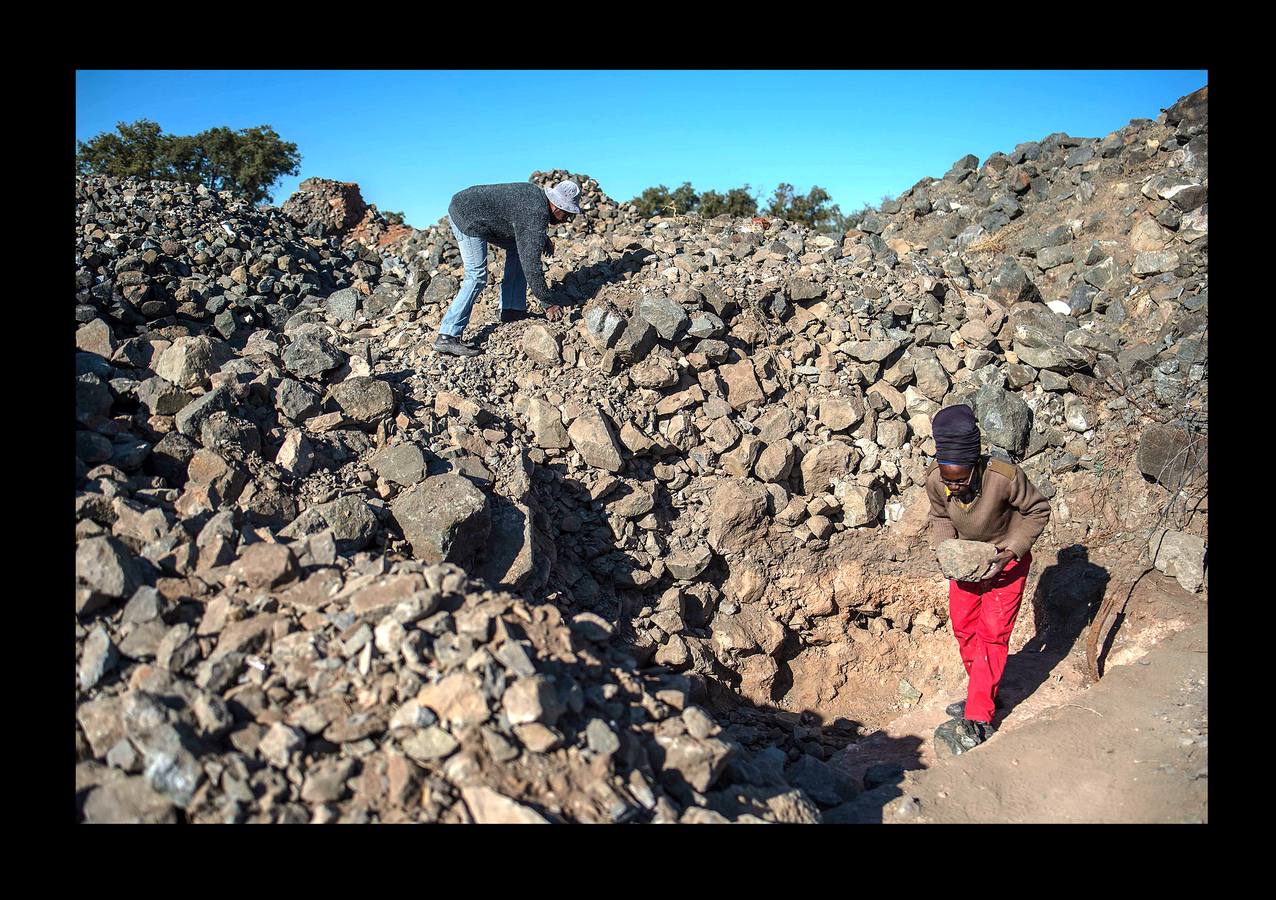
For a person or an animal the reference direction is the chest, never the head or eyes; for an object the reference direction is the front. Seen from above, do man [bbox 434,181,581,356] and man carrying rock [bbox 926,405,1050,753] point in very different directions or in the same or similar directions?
very different directions

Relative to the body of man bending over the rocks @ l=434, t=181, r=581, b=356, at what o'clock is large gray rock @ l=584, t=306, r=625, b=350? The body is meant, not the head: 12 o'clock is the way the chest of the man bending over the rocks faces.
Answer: The large gray rock is roughly at 12 o'clock from the man bending over the rocks.

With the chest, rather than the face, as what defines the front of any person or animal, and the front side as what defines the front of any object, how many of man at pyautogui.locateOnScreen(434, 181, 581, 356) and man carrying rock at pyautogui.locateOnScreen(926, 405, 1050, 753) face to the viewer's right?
1

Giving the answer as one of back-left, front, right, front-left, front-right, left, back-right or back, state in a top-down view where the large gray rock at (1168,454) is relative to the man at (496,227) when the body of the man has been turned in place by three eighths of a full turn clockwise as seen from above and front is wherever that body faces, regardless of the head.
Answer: back-left

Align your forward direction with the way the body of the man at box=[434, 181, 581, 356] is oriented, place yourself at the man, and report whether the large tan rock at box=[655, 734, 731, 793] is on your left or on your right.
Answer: on your right

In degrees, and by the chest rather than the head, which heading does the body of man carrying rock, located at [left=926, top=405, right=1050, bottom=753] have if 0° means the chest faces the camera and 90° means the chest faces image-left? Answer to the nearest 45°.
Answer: approximately 45°

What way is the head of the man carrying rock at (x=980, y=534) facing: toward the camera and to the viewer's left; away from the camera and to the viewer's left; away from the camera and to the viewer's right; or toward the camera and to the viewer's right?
toward the camera and to the viewer's left

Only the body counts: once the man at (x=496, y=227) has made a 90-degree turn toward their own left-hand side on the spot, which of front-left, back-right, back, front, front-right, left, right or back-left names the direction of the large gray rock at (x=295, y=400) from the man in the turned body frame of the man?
back-left

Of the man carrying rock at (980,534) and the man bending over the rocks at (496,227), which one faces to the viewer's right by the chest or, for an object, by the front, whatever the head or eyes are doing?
the man bending over the rocks at (496,227)

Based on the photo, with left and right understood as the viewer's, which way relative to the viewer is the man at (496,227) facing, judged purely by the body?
facing to the right of the viewer

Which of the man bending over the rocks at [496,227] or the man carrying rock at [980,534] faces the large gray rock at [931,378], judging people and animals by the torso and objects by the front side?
the man bending over the rocks at [496,227]
